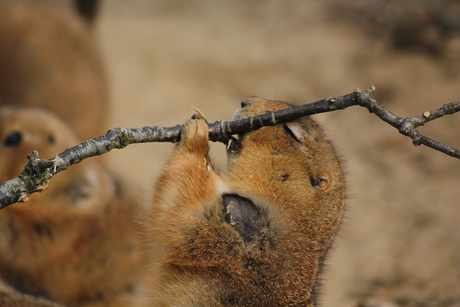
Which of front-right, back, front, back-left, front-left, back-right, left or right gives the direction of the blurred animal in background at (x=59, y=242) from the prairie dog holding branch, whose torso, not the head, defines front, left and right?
front-right

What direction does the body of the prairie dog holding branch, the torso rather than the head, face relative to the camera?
to the viewer's left

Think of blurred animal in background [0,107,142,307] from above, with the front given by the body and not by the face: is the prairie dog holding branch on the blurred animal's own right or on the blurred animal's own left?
on the blurred animal's own left
